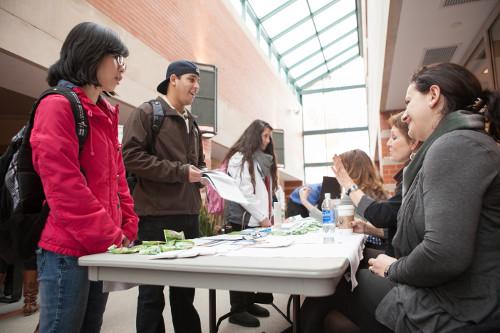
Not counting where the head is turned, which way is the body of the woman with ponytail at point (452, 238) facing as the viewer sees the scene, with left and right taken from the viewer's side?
facing to the left of the viewer

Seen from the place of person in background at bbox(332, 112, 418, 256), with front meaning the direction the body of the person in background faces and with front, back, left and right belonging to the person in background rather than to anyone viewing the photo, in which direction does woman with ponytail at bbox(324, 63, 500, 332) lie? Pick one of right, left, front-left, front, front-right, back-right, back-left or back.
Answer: left

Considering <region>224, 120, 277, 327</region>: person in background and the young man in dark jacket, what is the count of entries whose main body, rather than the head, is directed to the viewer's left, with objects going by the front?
0

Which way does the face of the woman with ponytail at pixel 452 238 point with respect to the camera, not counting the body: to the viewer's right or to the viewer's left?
to the viewer's left

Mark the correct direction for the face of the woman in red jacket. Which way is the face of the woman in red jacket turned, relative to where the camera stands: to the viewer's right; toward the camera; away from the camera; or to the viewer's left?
to the viewer's right

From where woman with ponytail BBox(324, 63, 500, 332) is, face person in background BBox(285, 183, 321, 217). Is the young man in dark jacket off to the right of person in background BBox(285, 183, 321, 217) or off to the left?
left

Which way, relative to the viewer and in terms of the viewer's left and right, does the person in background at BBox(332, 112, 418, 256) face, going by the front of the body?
facing to the left of the viewer

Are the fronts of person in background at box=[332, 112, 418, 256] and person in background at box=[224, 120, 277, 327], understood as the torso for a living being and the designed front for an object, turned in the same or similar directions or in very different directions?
very different directions

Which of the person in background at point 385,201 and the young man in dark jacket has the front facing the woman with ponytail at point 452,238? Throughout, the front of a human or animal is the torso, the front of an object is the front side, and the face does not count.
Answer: the young man in dark jacket

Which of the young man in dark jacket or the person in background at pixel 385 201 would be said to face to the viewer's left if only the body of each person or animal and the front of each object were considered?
the person in background

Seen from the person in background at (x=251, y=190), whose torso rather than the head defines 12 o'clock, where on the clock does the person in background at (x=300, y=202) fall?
the person in background at (x=300, y=202) is roughly at 10 o'clock from the person in background at (x=251, y=190).

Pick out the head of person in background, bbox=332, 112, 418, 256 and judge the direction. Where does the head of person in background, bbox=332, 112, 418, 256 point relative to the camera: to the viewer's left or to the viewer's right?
to the viewer's left
